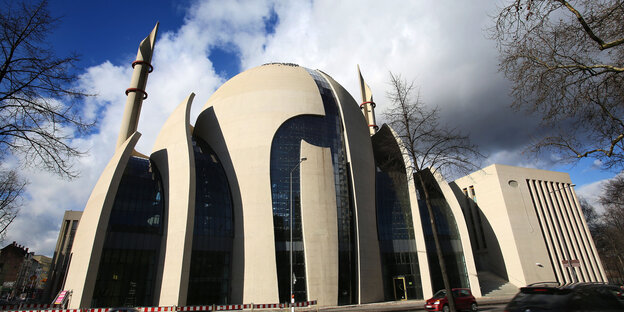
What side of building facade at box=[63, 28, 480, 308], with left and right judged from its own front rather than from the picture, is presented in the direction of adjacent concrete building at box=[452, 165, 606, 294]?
left

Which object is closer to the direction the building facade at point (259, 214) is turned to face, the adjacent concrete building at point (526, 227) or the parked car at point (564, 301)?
the parked car

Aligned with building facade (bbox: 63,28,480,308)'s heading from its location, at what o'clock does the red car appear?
The red car is roughly at 10 o'clock from the building facade.

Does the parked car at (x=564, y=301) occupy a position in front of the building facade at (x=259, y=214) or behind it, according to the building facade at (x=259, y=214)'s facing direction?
in front

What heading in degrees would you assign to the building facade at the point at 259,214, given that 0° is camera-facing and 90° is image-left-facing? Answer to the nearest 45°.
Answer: approximately 0°
